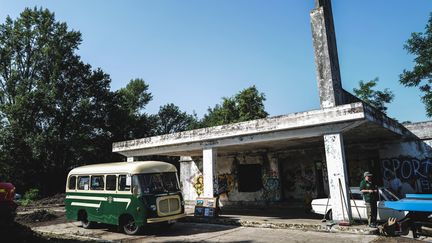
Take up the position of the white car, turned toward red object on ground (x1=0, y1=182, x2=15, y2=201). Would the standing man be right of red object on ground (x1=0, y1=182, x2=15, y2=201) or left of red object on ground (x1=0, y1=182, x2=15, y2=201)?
left

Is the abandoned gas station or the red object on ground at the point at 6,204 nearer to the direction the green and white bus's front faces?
the abandoned gas station

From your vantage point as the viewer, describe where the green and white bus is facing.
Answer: facing the viewer and to the right of the viewer

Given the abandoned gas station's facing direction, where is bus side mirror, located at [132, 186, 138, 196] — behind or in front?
in front

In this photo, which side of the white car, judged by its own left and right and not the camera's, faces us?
left

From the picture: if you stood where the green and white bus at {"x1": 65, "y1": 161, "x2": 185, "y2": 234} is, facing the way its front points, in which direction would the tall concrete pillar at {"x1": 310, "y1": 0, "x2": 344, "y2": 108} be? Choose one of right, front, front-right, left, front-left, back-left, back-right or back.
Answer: front-left

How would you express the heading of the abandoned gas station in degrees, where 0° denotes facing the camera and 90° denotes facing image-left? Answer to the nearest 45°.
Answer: approximately 45°

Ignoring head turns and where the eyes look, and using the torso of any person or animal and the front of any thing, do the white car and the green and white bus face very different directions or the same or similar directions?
very different directions
